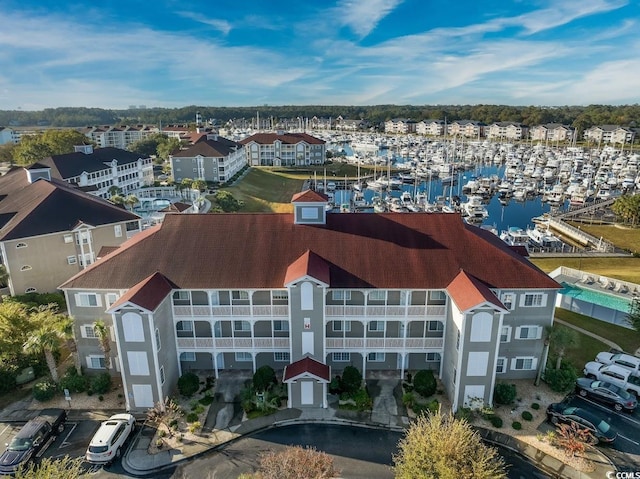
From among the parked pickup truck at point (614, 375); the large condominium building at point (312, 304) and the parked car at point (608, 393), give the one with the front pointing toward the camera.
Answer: the large condominium building

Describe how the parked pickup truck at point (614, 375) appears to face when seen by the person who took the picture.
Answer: facing away from the viewer and to the left of the viewer

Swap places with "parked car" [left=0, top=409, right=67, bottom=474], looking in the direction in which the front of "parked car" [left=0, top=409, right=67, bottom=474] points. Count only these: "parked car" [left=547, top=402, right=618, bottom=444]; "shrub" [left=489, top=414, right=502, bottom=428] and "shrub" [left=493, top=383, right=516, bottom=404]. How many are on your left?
3

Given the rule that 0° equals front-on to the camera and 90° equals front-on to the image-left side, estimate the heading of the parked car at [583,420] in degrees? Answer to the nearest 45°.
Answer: approximately 135°

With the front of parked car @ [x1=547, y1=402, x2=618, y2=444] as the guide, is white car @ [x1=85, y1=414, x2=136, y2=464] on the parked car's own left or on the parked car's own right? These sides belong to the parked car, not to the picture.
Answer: on the parked car's own left

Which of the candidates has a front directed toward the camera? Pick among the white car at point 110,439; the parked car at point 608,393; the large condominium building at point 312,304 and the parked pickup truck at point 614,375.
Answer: the large condominium building

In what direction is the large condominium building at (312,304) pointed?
toward the camera

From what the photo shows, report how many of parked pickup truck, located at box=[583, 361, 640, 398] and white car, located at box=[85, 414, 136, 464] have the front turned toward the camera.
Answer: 0

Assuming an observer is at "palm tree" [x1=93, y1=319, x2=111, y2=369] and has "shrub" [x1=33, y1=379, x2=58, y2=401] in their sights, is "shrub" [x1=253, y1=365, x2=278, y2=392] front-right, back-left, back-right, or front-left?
back-left

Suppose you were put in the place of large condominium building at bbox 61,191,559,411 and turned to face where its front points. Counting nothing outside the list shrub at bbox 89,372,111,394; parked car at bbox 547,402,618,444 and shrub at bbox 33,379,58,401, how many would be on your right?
2

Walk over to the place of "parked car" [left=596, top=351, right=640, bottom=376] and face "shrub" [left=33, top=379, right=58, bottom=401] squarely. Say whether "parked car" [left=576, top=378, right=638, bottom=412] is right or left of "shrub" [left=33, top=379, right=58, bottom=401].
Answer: left
